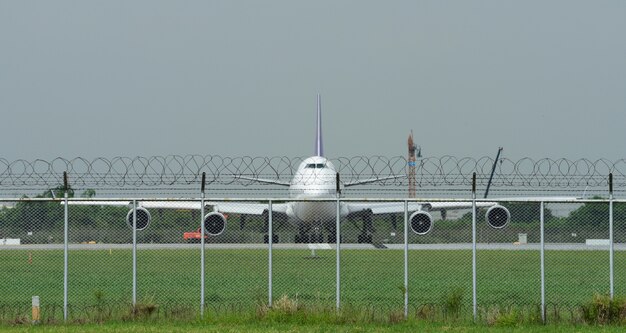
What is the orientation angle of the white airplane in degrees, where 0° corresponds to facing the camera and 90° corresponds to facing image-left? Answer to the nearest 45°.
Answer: approximately 0°
